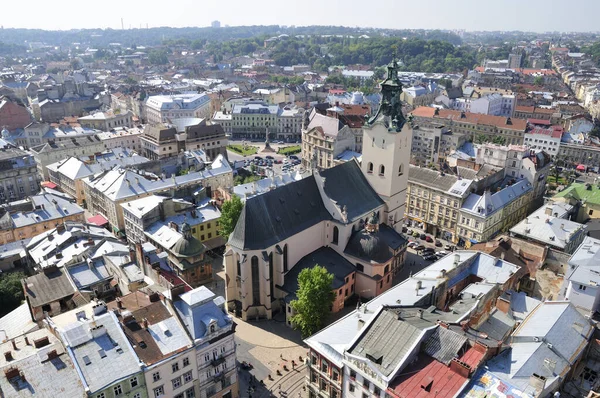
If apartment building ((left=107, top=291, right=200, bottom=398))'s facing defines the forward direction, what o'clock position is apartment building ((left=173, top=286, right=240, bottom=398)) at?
apartment building ((left=173, top=286, right=240, bottom=398)) is roughly at 10 o'clock from apartment building ((left=107, top=291, right=200, bottom=398)).

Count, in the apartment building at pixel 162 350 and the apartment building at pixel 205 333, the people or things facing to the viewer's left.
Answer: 0

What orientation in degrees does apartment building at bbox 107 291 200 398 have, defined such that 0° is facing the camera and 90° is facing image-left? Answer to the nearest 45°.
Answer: approximately 315°
